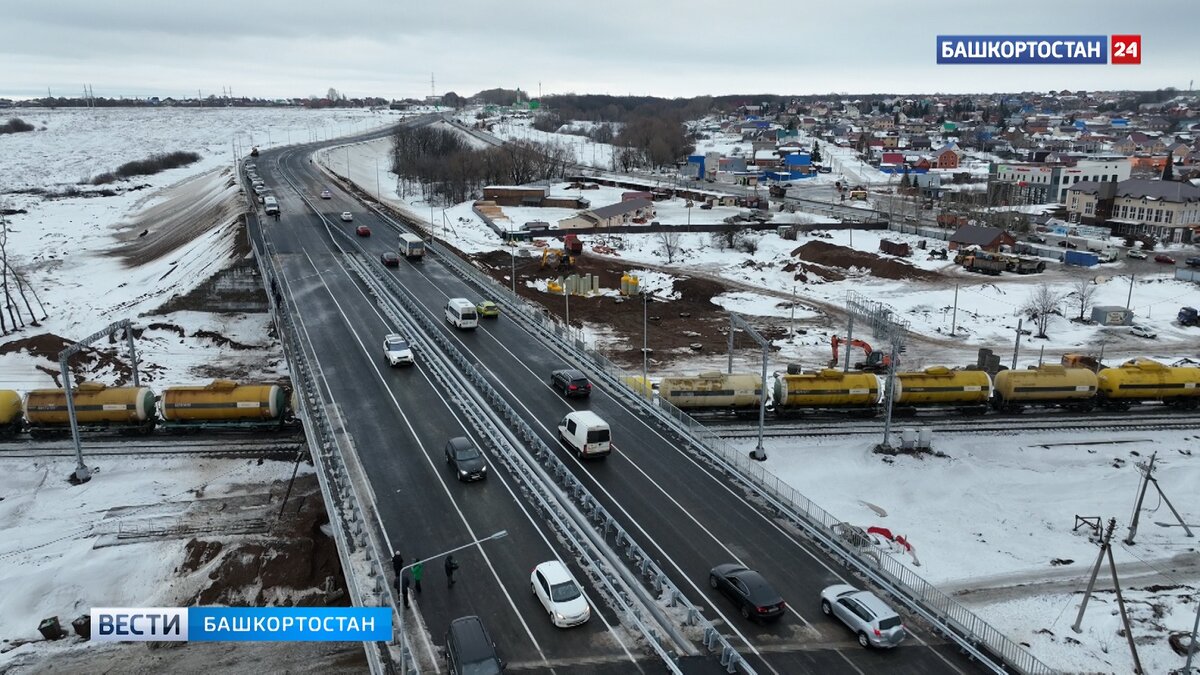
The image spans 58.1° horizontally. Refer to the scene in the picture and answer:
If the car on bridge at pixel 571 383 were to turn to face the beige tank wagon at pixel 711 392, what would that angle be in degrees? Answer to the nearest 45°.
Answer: approximately 135° to its right

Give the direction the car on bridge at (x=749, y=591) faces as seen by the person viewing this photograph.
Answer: facing away from the viewer and to the left of the viewer

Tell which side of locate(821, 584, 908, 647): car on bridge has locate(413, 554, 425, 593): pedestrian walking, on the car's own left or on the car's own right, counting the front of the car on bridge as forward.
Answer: on the car's own left

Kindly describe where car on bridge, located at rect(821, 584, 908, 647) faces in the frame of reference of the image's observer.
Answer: facing away from the viewer and to the left of the viewer

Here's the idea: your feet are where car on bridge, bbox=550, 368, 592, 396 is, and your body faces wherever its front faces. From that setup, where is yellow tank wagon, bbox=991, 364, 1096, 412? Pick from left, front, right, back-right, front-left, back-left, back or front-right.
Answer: back-right

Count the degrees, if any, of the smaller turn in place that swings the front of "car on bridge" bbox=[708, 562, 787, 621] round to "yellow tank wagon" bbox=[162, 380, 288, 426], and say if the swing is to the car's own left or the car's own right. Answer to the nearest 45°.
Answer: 0° — it already faces it

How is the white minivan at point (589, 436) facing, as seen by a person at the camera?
facing away from the viewer and to the left of the viewer

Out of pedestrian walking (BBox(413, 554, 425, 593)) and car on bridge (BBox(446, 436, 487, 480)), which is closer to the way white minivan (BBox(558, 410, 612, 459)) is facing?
the car on bridge

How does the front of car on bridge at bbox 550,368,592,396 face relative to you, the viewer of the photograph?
facing away from the viewer and to the left of the viewer

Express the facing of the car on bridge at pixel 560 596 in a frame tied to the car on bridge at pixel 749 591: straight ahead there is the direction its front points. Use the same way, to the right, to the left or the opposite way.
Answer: the opposite way
